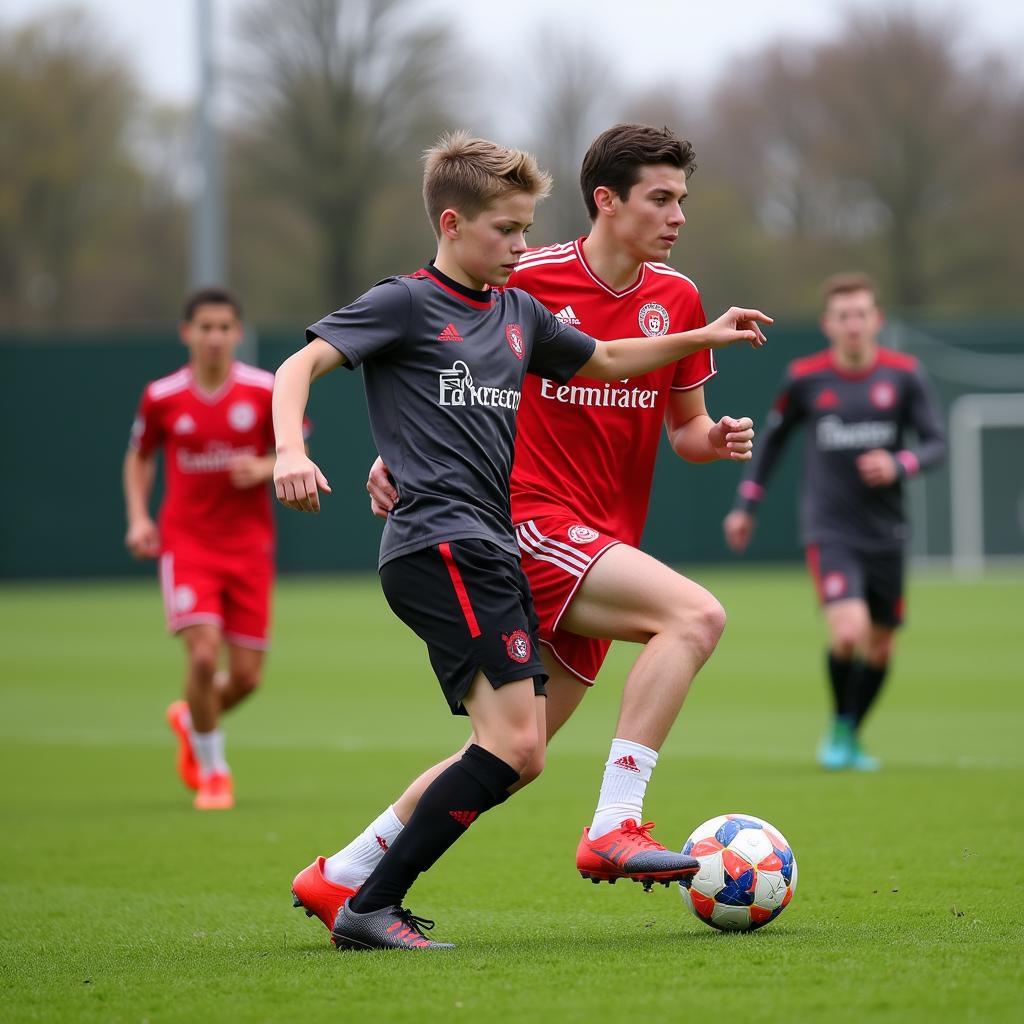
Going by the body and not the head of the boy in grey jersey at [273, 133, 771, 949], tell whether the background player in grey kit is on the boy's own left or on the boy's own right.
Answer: on the boy's own left

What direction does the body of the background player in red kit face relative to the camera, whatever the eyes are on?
toward the camera

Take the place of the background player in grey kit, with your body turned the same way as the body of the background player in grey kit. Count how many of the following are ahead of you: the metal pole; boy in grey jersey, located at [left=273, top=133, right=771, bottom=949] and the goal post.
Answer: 1

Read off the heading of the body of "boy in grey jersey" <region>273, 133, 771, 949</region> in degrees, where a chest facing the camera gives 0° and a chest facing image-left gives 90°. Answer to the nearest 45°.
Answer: approximately 315°

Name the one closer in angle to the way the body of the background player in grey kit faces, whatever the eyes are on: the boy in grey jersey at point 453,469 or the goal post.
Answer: the boy in grey jersey

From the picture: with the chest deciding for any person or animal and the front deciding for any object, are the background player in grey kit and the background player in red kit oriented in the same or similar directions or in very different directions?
same or similar directions

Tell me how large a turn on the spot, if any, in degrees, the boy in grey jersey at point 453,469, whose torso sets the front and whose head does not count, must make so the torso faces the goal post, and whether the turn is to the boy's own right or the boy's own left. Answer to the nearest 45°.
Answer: approximately 135° to the boy's own left

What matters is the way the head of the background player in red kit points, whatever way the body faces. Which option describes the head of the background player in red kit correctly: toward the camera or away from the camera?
toward the camera

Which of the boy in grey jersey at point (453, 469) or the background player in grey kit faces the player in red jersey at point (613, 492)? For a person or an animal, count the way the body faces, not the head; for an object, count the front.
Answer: the background player in grey kit

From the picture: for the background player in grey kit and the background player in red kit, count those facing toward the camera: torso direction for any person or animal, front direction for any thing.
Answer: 2

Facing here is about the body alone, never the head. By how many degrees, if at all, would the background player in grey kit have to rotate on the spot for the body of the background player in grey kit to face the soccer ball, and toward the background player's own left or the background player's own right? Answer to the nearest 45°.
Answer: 0° — they already face it

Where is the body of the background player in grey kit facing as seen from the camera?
toward the camera
